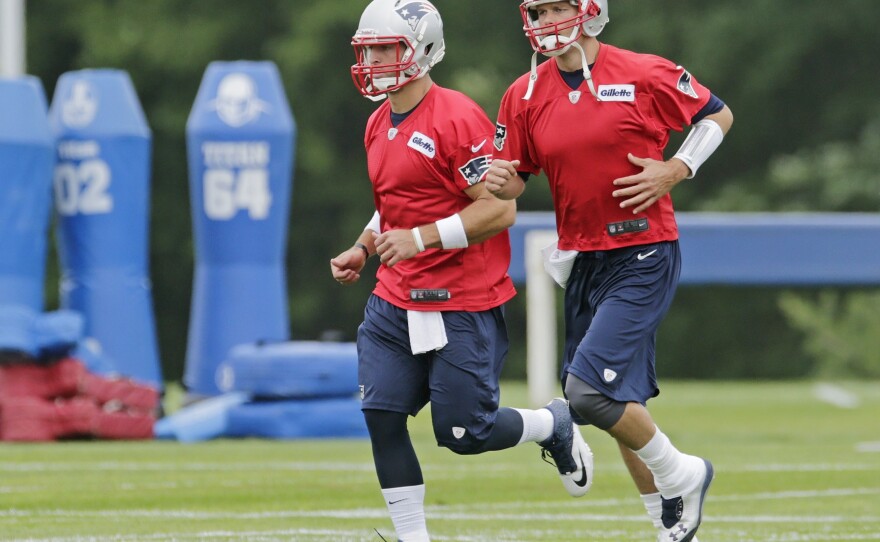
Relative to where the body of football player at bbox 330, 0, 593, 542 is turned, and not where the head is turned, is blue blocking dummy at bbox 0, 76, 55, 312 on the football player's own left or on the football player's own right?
on the football player's own right

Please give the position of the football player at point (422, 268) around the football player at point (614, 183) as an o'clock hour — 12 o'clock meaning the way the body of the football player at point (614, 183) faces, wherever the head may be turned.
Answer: the football player at point (422, 268) is roughly at 1 o'clock from the football player at point (614, 183).

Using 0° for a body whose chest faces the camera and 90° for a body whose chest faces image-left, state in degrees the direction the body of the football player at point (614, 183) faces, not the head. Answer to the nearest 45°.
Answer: approximately 45°

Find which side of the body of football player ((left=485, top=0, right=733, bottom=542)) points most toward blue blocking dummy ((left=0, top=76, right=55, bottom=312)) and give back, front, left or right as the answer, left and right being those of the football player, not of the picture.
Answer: right

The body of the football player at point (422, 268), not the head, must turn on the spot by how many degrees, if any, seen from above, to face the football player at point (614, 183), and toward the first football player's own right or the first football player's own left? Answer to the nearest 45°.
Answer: approximately 135° to the first football player's own left

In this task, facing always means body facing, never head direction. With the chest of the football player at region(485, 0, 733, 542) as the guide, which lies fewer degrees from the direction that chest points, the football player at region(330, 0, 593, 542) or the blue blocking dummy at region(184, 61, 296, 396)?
the football player

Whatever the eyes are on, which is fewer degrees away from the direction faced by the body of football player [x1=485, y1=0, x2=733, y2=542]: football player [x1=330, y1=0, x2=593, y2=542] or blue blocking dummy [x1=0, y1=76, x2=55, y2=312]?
the football player

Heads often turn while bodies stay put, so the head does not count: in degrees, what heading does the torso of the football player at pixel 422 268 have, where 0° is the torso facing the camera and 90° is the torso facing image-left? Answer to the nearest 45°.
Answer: approximately 45°

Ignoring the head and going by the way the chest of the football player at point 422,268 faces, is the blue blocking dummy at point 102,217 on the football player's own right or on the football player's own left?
on the football player's own right
